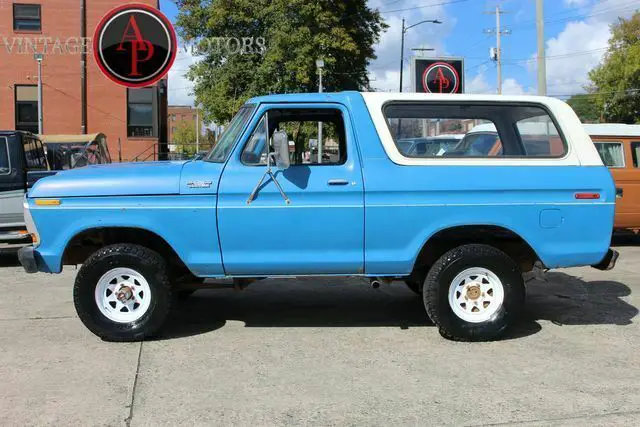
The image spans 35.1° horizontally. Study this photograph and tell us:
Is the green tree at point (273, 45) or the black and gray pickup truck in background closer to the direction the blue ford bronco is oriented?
the black and gray pickup truck in background

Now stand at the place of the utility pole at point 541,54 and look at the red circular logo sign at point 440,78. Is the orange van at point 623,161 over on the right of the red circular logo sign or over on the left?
left

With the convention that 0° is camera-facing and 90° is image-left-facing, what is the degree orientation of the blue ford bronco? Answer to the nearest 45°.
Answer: approximately 90°

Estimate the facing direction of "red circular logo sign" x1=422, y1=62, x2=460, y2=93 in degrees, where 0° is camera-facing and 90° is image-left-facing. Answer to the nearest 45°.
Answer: approximately 0°

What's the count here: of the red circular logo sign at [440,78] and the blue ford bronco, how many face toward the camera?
1

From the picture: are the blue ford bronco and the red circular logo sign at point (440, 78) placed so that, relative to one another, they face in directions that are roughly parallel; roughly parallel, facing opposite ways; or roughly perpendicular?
roughly perpendicular
